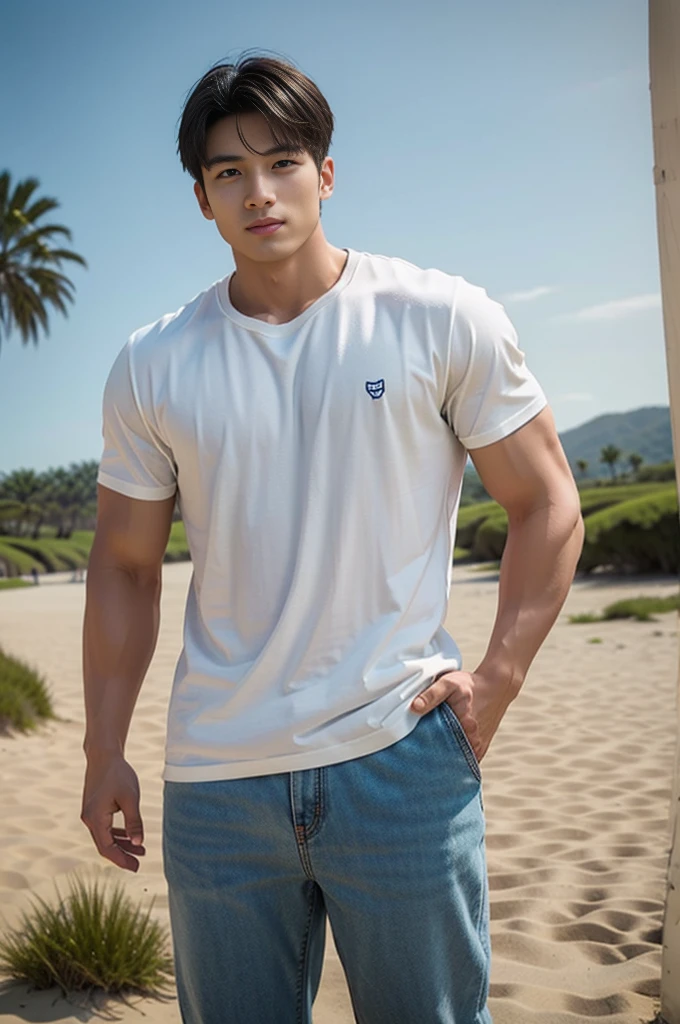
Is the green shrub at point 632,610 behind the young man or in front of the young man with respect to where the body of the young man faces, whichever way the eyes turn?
behind

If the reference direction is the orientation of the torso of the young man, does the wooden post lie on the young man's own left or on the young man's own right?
on the young man's own left

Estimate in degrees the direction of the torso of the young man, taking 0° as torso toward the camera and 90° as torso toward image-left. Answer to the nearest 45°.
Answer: approximately 0°

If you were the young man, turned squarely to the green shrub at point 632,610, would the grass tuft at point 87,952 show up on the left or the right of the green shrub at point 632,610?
left

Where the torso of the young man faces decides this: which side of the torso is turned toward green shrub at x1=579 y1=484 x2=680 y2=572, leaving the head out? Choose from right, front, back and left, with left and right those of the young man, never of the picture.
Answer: back

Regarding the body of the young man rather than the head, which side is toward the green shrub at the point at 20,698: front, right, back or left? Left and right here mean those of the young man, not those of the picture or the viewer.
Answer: back

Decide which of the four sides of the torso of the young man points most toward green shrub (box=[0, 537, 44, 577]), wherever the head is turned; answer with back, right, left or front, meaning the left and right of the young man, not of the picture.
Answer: back

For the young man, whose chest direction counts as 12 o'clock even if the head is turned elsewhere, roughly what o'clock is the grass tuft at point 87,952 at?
The grass tuft is roughly at 5 o'clock from the young man.
